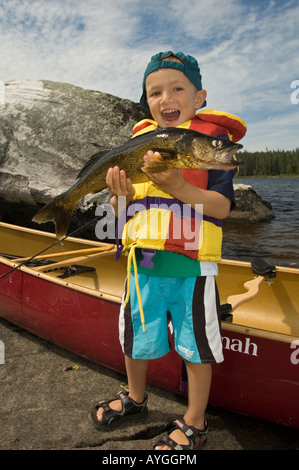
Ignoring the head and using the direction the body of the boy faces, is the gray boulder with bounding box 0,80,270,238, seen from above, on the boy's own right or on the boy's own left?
on the boy's own right

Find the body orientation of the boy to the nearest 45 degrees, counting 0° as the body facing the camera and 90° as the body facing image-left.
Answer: approximately 45°
